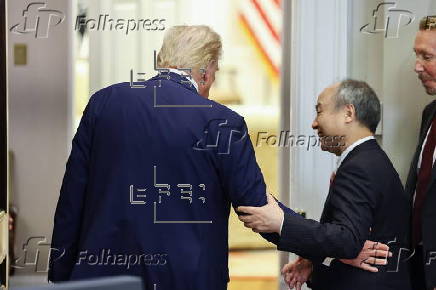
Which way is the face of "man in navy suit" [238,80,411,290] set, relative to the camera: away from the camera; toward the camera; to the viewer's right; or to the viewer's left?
to the viewer's left

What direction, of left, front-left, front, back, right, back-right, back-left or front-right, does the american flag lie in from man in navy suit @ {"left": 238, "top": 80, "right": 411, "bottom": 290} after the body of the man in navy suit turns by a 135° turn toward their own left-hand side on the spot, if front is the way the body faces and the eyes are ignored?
back-left

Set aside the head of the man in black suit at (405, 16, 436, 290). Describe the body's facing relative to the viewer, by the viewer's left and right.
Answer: facing the viewer and to the left of the viewer

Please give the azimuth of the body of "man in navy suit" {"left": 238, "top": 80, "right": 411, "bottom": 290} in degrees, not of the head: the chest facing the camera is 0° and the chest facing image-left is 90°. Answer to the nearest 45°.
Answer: approximately 90°

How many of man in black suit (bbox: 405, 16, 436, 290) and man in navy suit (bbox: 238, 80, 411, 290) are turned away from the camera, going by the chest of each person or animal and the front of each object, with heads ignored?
0
